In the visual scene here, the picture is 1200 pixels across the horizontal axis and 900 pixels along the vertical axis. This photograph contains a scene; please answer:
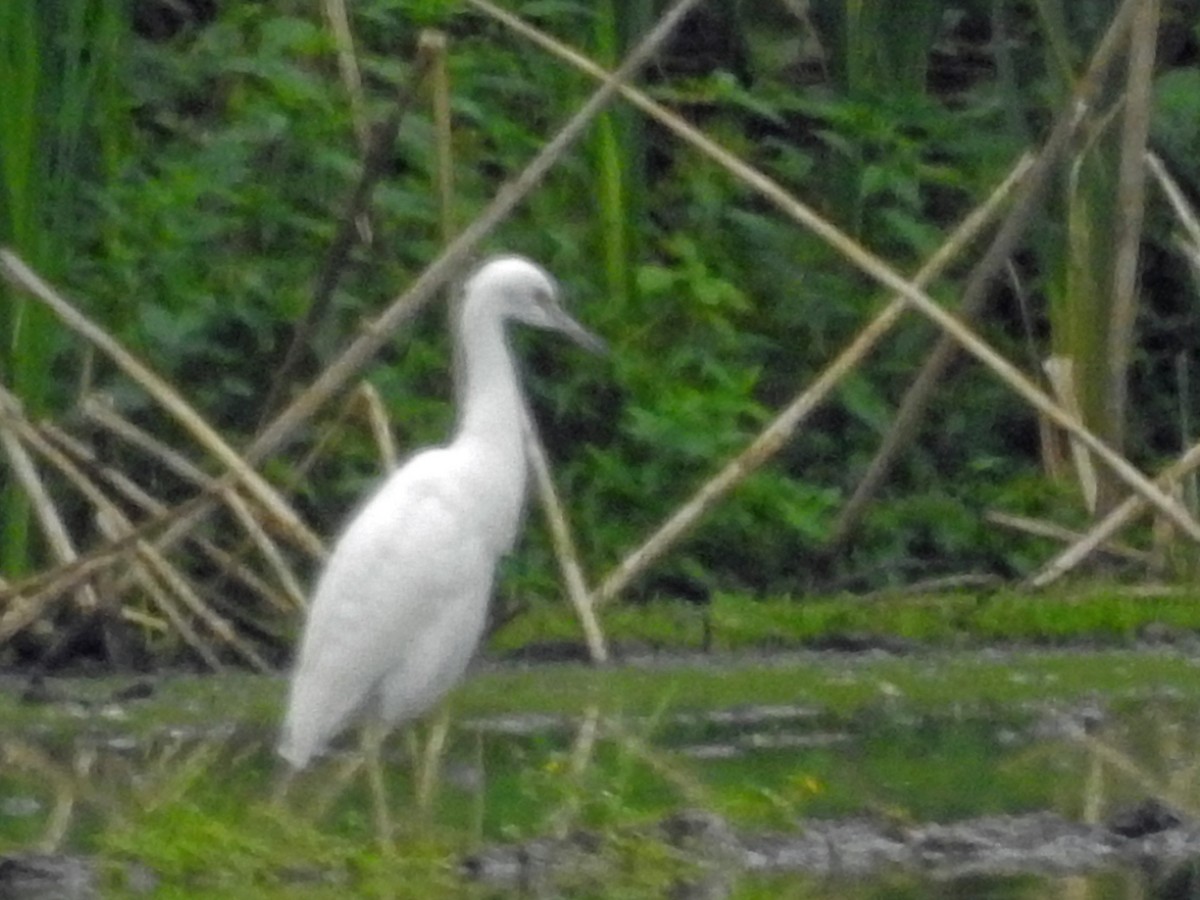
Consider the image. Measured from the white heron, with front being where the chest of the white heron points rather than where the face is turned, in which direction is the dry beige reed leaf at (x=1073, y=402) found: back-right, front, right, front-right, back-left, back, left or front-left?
front-left

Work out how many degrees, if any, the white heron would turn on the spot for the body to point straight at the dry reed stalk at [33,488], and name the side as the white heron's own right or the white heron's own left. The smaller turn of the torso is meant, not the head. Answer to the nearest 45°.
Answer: approximately 135° to the white heron's own left

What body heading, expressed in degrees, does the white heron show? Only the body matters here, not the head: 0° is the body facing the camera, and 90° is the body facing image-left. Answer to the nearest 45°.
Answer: approximately 270°

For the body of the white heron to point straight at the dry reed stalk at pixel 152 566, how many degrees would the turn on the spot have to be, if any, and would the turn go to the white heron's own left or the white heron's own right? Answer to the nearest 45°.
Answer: approximately 135° to the white heron's own left

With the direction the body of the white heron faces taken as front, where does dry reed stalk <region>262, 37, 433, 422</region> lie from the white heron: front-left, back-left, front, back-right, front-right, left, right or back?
left

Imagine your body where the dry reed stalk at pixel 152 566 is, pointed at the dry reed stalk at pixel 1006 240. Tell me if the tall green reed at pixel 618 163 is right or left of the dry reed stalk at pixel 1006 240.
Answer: left

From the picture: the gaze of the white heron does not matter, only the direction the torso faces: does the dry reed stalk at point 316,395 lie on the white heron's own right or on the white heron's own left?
on the white heron's own left

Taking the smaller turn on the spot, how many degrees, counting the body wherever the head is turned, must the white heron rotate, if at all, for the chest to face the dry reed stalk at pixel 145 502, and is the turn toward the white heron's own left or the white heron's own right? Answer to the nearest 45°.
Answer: approximately 135° to the white heron's own left

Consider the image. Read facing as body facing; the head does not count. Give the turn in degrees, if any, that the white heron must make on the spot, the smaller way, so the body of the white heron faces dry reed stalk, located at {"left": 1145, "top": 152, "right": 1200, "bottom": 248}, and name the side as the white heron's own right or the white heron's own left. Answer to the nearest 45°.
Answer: approximately 45° to the white heron's own left

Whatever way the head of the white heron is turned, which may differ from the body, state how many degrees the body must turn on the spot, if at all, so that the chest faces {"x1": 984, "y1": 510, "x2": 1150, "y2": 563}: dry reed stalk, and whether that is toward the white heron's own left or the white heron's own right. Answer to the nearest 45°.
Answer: approximately 45° to the white heron's own left

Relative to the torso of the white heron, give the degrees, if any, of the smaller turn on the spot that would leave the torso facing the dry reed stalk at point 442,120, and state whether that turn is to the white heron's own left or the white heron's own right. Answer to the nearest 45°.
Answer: approximately 90° to the white heron's own left
